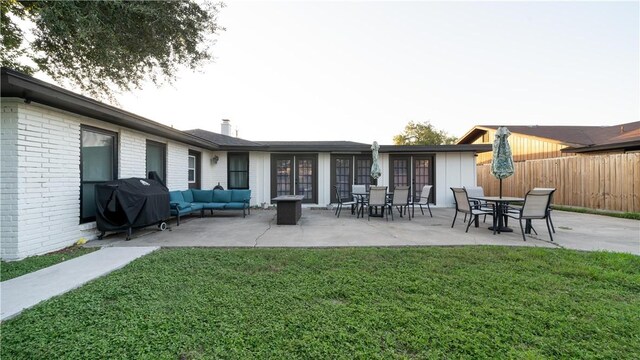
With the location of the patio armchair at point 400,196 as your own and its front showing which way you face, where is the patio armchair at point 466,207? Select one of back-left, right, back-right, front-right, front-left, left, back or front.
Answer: back-right

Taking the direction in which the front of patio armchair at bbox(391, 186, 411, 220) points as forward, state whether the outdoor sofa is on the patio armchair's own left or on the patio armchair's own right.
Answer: on the patio armchair's own left

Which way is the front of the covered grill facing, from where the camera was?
facing the viewer and to the right of the viewer

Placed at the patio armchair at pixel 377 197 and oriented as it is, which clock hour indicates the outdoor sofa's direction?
The outdoor sofa is roughly at 9 o'clock from the patio armchair.

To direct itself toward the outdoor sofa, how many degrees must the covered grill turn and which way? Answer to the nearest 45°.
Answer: approximately 90° to its left

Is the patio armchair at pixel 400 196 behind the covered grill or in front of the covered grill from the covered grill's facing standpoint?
in front

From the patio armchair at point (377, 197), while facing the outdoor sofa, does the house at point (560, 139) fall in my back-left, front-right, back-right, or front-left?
back-right

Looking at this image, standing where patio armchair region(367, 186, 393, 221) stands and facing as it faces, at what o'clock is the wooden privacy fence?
The wooden privacy fence is roughly at 2 o'clock from the patio armchair.

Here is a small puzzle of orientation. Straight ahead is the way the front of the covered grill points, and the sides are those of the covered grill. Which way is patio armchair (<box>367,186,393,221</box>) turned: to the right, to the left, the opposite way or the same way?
to the left

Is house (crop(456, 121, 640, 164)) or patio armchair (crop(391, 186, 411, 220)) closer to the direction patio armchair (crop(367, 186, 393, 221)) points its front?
the house

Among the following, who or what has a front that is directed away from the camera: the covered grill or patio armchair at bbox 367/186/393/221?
the patio armchair

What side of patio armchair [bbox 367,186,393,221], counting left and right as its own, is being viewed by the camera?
back
